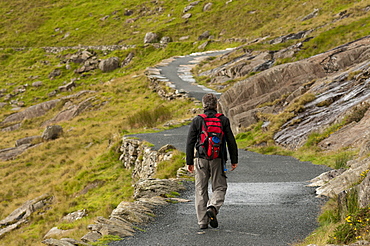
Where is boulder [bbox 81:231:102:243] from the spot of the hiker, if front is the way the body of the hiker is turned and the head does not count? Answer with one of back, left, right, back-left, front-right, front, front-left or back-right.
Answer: left

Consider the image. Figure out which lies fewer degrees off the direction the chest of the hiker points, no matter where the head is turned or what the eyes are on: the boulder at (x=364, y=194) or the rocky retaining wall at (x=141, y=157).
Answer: the rocky retaining wall

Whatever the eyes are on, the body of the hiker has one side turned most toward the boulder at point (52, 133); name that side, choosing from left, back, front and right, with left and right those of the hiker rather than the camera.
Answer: front

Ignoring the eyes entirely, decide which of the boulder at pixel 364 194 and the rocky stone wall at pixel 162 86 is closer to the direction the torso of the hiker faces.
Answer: the rocky stone wall

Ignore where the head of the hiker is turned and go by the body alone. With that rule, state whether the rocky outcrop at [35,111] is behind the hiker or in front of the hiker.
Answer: in front

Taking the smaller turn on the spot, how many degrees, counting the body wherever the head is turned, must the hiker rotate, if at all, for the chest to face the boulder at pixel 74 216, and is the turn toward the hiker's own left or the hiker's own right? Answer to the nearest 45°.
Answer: approximately 45° to the hiker's own left

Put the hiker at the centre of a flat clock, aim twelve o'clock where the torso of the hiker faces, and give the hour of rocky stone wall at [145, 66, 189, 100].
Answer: The rocky stone wall is roughly at 12 o'clock from the hiker.

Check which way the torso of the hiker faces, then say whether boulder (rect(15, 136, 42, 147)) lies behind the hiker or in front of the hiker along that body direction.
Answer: in front

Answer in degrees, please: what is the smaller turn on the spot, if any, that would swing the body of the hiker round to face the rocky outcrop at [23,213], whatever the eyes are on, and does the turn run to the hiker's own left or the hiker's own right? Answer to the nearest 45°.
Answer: approximately 45° to the hiker's own left

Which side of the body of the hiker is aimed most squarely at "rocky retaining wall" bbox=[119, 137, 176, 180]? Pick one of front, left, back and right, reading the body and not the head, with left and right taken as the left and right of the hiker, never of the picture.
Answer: front

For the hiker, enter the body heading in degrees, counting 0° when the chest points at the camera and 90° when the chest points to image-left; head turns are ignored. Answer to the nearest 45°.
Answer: approximately 180°
